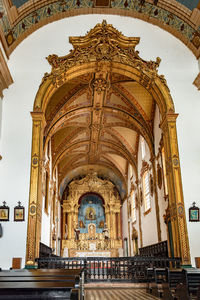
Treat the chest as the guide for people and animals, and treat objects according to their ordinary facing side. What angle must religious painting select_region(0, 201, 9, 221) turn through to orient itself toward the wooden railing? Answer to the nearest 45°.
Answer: approximately 135° to its left

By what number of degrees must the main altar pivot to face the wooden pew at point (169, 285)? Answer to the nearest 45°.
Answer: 0° — it already faces it

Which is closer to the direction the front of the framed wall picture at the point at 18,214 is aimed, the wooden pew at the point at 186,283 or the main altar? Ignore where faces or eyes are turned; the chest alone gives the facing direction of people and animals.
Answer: the wooden pew

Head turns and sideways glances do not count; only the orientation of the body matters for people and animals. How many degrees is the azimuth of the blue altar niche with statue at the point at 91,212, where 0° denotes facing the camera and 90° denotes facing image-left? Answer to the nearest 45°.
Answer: approximately 0°
